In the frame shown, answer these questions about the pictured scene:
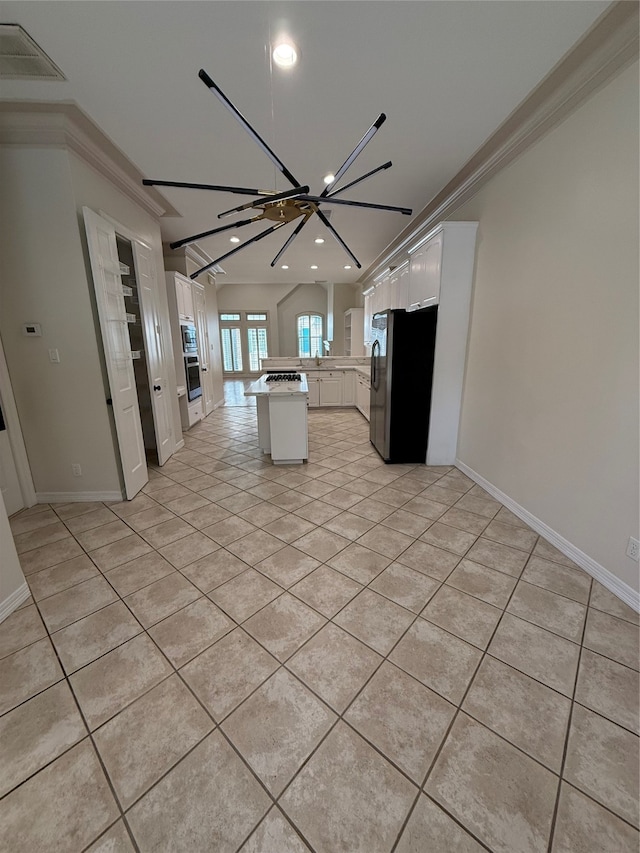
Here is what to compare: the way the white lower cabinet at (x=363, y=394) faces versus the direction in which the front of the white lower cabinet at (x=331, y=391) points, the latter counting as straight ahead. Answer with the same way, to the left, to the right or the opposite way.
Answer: to the right

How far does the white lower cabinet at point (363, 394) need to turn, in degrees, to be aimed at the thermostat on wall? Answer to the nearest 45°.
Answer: approximately 45° to its left

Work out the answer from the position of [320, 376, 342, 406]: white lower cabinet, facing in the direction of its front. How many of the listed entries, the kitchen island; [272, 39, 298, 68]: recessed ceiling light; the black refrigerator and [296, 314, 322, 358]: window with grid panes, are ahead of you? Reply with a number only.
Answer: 3

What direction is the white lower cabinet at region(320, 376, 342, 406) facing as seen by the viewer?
toward the camera

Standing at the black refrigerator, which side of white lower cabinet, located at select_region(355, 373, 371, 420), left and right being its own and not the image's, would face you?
left

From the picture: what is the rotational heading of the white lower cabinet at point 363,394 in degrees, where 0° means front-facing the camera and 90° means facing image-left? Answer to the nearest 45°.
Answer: approximately 90°

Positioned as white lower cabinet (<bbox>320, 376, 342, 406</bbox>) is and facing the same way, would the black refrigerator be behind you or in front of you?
in front

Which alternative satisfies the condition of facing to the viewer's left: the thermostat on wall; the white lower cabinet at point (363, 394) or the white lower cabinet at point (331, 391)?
the white lower cabinet at point (363, 394)

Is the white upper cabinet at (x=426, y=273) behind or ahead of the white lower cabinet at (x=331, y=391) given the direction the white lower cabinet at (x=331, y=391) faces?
ahead

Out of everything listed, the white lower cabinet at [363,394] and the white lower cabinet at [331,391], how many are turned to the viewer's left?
1

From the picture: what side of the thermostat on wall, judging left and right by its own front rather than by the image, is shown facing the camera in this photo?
front

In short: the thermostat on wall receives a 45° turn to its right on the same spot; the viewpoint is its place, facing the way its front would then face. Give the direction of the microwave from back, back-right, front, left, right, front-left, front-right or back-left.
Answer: back

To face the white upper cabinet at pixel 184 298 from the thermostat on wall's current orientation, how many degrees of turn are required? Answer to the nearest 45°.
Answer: approximately 135° to its left
